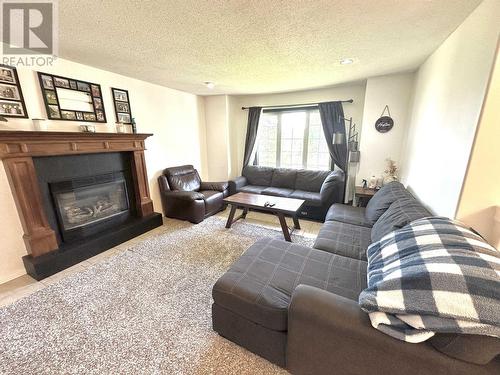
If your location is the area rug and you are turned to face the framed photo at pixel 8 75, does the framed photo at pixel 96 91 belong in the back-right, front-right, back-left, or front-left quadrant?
front-right

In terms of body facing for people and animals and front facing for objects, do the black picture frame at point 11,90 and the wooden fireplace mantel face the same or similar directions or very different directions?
same or similar directions

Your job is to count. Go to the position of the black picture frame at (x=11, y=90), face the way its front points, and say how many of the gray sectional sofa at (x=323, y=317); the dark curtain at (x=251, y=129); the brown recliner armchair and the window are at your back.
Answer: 0

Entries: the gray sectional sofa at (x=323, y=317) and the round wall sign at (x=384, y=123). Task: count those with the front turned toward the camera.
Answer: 1

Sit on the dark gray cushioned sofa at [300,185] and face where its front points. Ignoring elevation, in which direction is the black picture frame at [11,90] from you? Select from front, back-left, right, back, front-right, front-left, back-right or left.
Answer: front

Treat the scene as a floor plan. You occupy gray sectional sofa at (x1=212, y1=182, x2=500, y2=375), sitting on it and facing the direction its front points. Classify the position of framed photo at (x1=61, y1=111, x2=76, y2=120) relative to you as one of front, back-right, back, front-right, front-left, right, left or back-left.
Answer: front

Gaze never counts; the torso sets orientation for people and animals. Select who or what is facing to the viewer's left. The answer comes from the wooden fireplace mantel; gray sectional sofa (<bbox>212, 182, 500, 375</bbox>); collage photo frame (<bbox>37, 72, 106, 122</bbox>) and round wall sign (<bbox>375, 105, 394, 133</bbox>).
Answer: the gray sectional sofa

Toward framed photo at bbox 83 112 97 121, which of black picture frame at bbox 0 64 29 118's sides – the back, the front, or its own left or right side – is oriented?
left

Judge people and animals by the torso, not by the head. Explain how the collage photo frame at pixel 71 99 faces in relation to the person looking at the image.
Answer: facing the viewer and to the right of the viewer

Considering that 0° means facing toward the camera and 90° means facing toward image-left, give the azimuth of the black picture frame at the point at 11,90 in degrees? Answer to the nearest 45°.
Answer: approximately 315°

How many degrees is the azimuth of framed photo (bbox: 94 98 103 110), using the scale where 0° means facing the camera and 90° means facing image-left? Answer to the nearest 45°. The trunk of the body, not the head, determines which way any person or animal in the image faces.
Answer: approximately 315°

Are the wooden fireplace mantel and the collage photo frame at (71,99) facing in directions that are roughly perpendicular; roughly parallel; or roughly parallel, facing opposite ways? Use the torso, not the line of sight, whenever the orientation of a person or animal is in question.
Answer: roughly parallel

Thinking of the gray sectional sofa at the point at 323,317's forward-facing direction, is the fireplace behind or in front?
in front

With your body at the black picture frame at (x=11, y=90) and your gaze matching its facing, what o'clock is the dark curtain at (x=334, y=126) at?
The dark curtain is roughly at 11 o'clock from the black picture frame.

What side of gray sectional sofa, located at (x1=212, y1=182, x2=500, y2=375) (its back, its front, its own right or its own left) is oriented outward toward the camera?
left

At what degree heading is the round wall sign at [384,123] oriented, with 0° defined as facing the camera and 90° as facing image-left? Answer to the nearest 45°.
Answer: approximately 0°

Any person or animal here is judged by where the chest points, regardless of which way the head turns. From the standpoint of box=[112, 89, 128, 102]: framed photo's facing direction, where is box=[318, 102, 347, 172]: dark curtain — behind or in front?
in front

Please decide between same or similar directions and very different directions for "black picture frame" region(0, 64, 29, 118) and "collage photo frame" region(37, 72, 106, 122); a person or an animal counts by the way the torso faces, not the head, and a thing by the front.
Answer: same or similar directions

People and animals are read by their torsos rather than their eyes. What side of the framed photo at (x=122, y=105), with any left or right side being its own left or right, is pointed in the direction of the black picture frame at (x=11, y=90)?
right

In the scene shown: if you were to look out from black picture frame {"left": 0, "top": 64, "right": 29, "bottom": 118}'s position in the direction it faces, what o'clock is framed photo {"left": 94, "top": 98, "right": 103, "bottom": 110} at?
The framed photo is roughly at 10 o'clock from the black picture frame.

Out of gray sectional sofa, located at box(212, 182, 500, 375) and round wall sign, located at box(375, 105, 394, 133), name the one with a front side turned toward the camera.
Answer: the round wall sign
